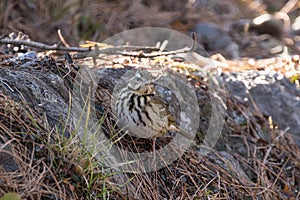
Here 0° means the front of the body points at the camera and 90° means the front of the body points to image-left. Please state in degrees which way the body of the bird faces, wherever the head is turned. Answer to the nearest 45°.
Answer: approximately 45°

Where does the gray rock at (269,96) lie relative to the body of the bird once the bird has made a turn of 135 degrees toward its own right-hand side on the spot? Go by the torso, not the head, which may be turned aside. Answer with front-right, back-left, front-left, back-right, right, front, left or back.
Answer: front-right
